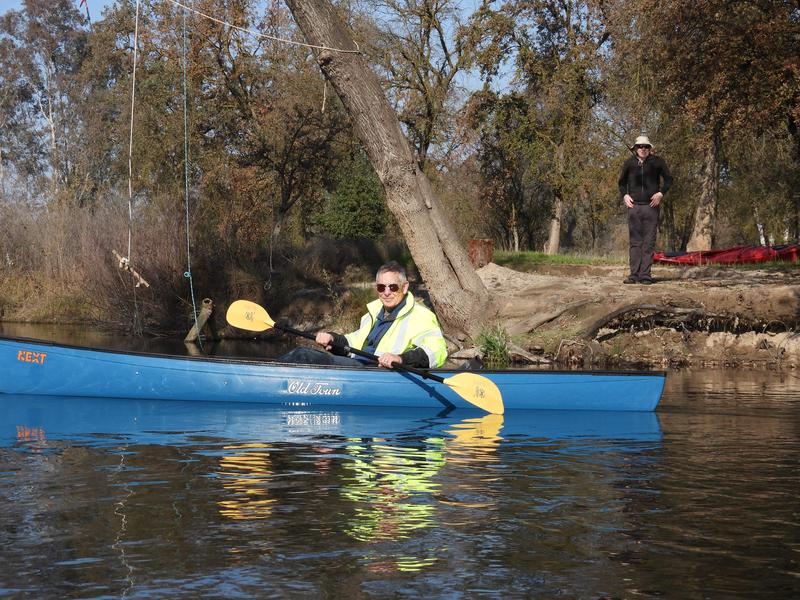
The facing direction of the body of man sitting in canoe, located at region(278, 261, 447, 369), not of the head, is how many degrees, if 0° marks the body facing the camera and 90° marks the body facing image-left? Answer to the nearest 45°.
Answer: approximately 45°

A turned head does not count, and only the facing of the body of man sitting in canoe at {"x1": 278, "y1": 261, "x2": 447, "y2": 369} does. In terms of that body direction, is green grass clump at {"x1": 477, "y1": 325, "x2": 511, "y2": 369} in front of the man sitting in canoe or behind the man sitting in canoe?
behind

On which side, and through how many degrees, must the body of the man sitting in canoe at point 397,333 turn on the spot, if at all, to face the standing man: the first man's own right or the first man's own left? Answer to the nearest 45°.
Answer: approximately 180°

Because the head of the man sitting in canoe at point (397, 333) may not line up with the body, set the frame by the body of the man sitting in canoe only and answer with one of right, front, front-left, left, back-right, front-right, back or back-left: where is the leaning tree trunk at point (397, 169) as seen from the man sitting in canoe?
back-right

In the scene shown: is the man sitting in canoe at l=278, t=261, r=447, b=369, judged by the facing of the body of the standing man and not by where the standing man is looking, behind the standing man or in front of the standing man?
in front

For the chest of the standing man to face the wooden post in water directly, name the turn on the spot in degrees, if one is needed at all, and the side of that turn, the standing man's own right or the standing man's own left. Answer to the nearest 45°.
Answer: approximately 90° to the standing man's own right

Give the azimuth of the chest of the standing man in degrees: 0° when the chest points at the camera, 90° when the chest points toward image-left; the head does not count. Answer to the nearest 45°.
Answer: approximately 0°
